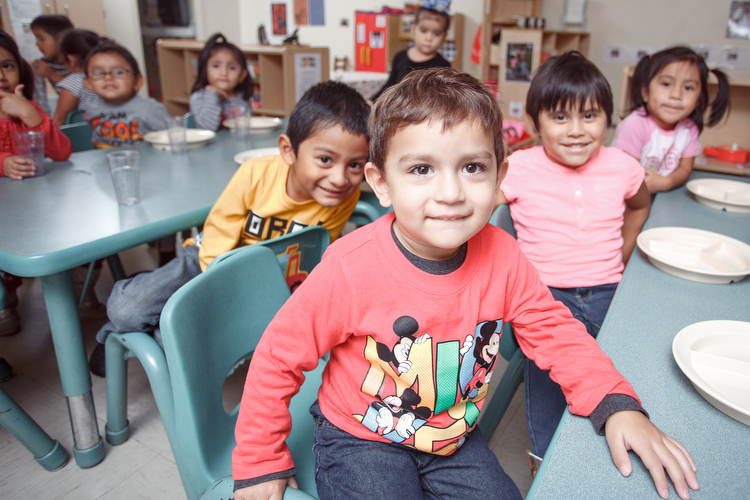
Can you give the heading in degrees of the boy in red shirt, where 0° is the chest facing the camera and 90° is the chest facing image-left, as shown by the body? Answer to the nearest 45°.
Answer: approximately 0°

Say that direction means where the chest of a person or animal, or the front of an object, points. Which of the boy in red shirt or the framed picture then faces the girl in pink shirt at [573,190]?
the framed picture

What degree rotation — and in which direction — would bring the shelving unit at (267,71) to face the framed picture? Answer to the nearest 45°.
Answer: approximately 135° to its left

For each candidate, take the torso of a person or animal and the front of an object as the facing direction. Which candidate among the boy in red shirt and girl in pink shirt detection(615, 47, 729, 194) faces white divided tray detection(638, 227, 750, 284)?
the girl in pink shirt

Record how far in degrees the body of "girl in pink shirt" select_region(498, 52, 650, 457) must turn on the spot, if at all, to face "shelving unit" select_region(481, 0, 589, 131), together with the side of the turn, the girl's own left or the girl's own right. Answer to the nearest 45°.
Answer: approximately 180°

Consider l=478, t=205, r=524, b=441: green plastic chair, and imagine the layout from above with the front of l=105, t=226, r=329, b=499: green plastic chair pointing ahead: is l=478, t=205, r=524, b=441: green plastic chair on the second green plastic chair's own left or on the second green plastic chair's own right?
on the second green plastic chair's own left

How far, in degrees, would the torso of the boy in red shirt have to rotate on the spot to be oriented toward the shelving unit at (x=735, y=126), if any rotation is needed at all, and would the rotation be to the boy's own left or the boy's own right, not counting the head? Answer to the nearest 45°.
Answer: approximately 135° to the boy's own left

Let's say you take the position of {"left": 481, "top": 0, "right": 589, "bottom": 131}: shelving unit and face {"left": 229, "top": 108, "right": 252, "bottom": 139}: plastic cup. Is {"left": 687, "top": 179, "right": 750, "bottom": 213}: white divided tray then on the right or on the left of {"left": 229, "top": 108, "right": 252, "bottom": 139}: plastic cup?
left
